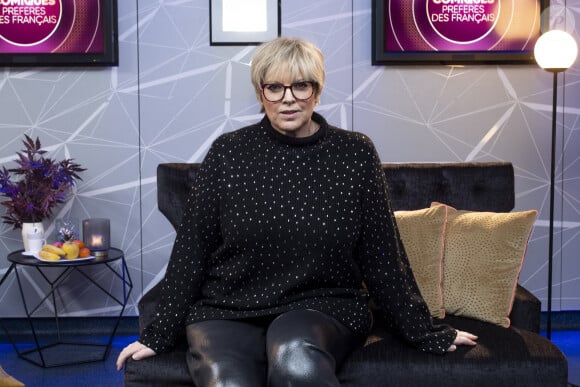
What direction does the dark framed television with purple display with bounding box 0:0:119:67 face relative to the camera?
toward the camera

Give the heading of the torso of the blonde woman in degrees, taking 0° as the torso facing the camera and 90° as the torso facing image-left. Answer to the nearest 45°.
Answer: approximately 0°

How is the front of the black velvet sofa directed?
toward the camera

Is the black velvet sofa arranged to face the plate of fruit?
no

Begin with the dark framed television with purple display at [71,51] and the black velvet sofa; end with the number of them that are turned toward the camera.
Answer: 2

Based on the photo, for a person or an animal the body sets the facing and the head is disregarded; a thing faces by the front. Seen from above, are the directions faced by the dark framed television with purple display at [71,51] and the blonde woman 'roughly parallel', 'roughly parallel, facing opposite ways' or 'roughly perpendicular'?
roughly parallel

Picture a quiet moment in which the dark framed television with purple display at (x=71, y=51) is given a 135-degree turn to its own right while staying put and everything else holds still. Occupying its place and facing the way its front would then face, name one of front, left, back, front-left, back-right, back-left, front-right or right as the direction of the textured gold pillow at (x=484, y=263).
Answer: back

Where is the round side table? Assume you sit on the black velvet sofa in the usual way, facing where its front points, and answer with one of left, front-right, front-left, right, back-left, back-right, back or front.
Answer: back-right

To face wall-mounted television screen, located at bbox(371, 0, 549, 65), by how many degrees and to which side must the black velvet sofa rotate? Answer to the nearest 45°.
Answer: approximately 180°

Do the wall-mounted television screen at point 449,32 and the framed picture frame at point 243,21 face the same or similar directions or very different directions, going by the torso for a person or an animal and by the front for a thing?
same or similar directions

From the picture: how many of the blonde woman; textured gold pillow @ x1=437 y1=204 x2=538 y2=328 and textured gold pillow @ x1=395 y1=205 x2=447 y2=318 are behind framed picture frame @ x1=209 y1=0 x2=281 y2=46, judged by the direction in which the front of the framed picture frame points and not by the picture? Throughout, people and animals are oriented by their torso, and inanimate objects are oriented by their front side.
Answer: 0

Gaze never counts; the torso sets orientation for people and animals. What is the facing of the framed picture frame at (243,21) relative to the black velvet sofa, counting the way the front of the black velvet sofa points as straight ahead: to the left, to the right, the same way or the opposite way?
the same way

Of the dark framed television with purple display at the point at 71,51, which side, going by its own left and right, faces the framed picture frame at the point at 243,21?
left

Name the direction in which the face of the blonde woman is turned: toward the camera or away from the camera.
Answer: toward the camera

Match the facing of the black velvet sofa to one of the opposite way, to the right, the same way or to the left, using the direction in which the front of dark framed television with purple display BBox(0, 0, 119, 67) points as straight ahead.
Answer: the same way

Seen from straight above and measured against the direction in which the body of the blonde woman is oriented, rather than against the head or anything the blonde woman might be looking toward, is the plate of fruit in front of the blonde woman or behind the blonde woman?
behind

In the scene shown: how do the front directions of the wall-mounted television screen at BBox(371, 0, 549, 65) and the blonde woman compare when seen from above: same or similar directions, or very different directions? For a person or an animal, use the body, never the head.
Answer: same or similar directions

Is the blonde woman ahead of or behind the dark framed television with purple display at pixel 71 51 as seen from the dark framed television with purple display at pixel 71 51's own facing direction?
ahead
